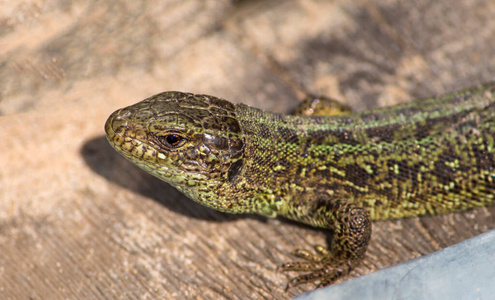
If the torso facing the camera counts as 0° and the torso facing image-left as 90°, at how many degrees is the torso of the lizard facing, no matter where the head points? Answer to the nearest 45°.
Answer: approximately 90°

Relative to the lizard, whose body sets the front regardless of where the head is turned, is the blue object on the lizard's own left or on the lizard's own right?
on the lizard's own left
